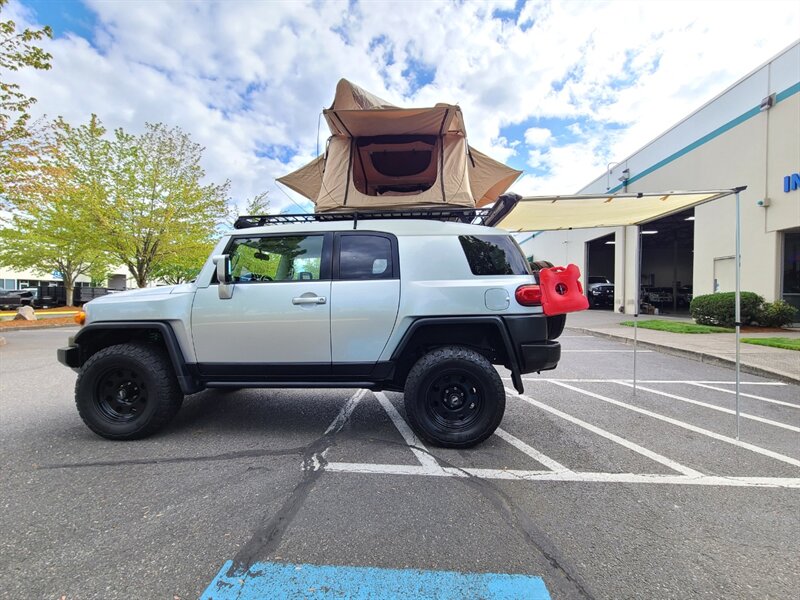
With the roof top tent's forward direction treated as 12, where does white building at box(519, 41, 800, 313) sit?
The white building is roughly at 8 o'clock from the roof top tent.

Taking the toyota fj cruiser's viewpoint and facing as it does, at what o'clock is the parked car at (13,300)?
The parked car is roughly at 2 o'clock from the toyota fj cruiser.

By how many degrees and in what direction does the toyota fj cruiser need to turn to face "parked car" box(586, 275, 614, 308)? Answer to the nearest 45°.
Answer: approximately 135° to its right

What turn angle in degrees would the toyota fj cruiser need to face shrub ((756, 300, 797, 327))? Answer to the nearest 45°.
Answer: approximately 180°

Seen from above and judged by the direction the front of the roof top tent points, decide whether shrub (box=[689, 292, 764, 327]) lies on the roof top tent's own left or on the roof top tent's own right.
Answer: on the roof top tent's own left

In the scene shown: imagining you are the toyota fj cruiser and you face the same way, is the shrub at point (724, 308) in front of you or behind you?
behind

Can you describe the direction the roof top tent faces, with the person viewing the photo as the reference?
facing the viewer

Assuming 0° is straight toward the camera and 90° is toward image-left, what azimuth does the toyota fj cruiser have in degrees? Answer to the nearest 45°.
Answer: approximately 90°

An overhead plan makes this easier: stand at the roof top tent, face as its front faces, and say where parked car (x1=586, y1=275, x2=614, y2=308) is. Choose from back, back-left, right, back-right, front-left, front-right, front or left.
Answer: back-left

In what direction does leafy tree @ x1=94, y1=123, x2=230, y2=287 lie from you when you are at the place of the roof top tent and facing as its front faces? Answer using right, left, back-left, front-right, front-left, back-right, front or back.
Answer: back-right

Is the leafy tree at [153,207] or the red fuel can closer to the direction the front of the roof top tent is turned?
the red fuel can

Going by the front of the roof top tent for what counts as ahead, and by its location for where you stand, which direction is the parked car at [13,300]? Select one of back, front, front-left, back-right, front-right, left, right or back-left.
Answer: back-right

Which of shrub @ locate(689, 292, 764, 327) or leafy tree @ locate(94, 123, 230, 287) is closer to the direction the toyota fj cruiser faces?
the leafy tree
